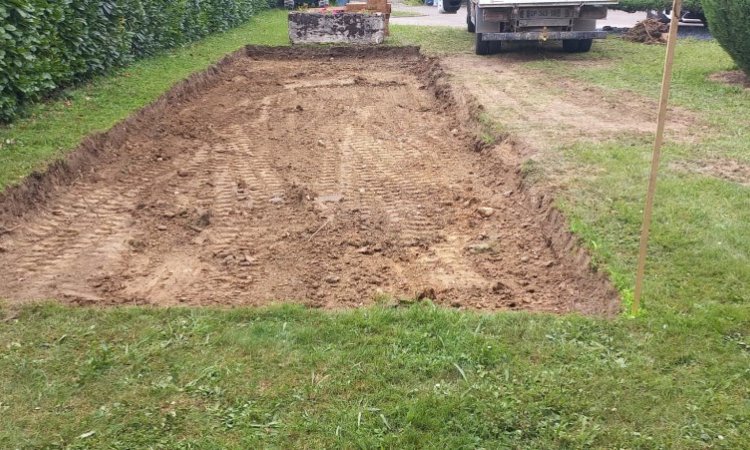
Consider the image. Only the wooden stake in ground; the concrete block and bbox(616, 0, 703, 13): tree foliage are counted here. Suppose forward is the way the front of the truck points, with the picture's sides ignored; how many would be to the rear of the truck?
1

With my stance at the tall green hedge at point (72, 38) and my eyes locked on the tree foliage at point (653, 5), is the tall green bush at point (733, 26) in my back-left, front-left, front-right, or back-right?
front-right

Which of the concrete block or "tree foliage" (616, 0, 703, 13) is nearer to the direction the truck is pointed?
the tree foliage

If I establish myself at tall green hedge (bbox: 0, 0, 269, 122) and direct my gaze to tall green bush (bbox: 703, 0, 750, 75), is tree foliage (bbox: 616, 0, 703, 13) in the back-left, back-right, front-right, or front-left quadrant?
front-left

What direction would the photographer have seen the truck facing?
facing away from the viewer

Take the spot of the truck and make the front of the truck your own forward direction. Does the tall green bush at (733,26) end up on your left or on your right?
on your right

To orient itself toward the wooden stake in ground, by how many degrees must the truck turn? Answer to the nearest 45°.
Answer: approximately 180°

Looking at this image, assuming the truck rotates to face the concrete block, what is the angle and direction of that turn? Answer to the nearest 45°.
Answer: approximately 45° to its left

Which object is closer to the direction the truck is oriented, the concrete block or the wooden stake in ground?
the concrete block

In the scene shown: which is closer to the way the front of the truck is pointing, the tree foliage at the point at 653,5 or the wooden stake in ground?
the tree foliage

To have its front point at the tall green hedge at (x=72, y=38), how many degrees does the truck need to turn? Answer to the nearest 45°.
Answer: approximately 135° to its left

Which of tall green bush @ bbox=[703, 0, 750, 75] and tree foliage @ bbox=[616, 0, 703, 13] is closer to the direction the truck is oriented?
the tree foliage
